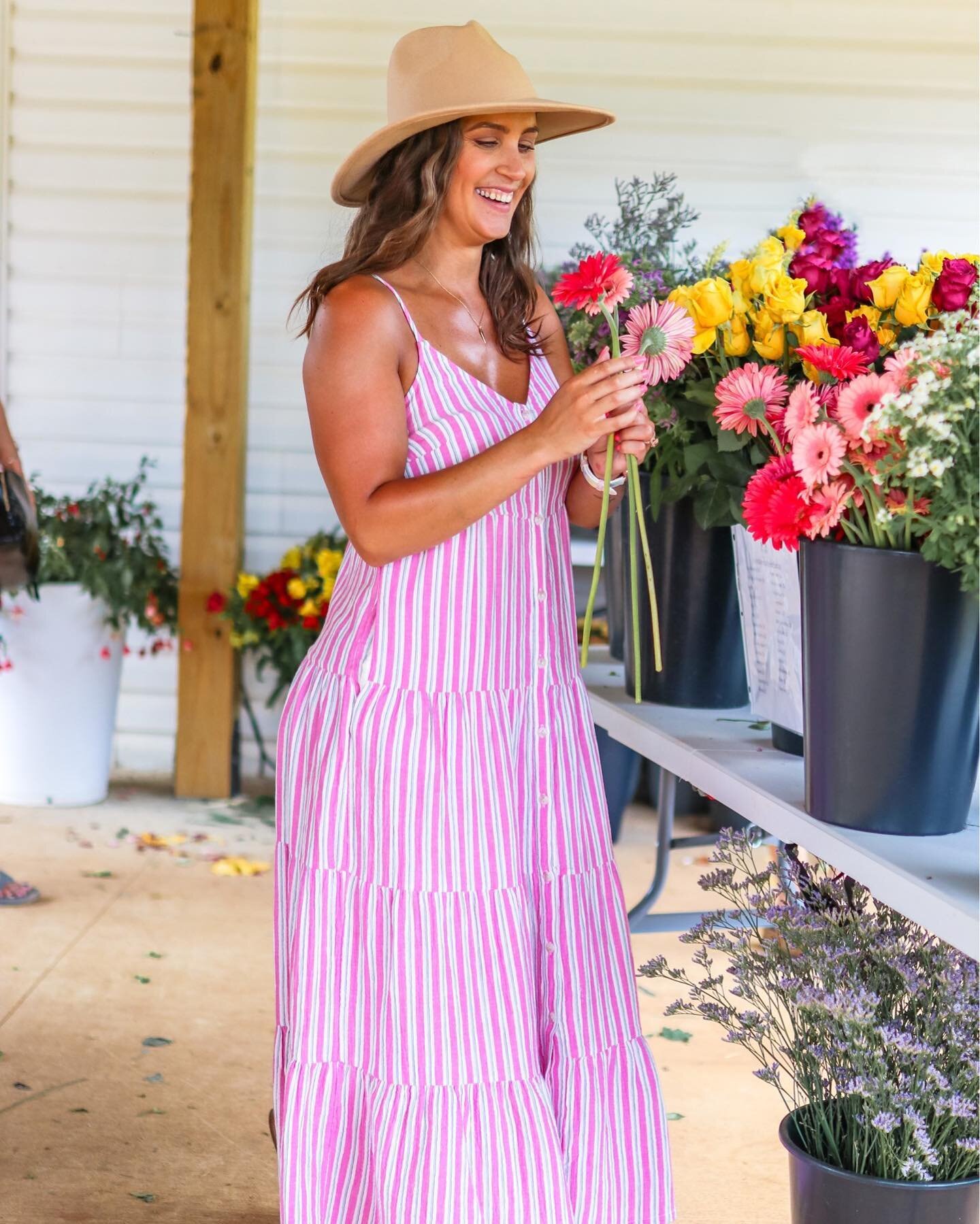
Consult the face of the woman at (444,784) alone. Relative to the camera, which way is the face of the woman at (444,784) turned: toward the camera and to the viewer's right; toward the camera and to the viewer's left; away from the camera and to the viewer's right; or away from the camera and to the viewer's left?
toward the camera and to the viewer's right

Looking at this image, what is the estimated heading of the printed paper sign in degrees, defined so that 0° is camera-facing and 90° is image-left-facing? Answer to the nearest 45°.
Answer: approximately 45°

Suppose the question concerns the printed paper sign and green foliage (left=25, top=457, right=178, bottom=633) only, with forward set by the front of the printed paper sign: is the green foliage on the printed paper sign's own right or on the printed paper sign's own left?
on the printed paper sign's own right

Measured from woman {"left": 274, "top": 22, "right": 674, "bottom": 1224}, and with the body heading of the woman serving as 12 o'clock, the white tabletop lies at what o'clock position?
The white tabletop is roughly at 12 o'clock from the woman.

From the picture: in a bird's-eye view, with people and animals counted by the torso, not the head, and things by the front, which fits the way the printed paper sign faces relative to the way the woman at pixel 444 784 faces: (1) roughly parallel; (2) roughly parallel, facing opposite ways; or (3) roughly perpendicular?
roughly perpendicular

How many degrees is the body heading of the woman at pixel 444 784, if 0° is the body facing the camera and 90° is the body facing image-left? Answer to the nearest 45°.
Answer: approximately 315°

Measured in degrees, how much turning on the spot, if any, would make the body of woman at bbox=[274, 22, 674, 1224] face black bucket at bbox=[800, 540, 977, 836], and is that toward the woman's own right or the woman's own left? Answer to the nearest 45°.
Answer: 0° — they already face it

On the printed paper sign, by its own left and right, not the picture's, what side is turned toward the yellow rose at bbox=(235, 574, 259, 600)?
right
